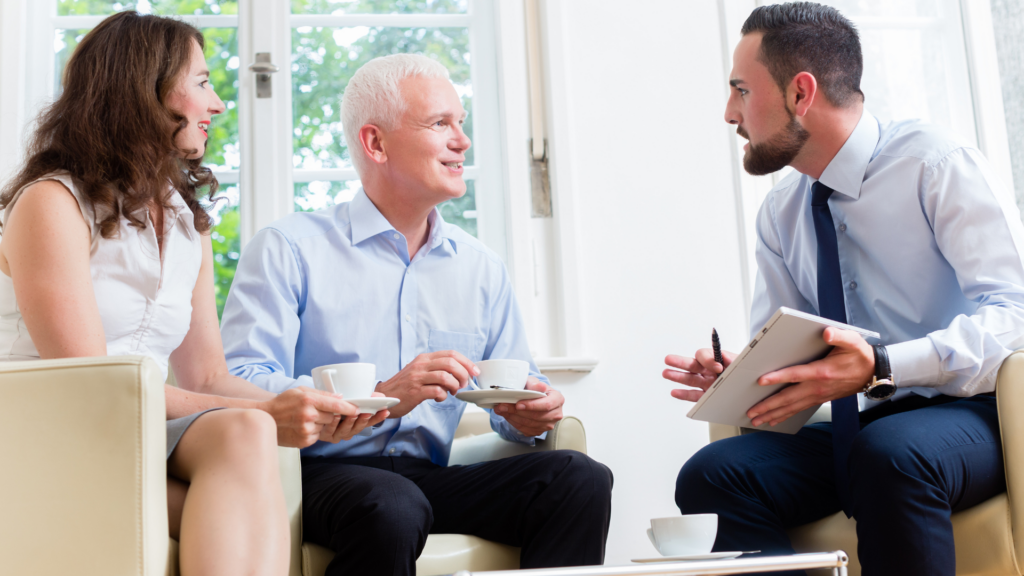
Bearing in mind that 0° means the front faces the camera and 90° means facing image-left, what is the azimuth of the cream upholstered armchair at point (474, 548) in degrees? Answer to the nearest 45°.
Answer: approximately 315°

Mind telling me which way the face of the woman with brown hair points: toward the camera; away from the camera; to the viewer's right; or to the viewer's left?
to the viewer's right

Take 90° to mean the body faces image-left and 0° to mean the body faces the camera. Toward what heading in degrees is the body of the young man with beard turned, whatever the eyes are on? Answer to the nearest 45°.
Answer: approximately 45°

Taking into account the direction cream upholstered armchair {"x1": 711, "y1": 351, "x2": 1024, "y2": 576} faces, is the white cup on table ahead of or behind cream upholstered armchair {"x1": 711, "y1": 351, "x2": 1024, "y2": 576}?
ahead

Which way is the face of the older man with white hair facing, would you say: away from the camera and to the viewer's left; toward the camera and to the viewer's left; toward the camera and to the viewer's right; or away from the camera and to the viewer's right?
toward the camera and to the viewer's right

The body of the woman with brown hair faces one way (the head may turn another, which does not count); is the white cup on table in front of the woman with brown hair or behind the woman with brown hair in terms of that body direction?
in front

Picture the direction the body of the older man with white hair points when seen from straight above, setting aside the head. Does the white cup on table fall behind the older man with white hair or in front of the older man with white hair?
in front

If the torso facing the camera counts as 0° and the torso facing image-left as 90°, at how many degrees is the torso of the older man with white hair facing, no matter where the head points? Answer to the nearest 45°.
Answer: approximately 315°

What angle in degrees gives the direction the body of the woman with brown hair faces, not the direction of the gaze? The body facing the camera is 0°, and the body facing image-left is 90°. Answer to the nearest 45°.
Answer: approximately 315°

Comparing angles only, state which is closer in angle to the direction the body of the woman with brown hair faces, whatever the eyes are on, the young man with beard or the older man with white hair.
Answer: the young man with beard
